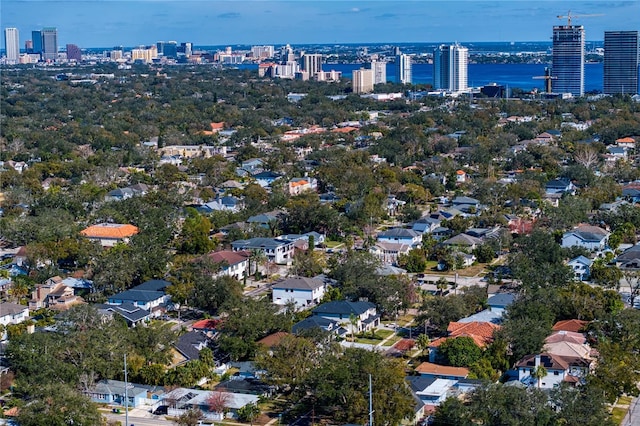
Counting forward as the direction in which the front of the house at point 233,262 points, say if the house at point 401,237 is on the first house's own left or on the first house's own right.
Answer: on the first house's own left

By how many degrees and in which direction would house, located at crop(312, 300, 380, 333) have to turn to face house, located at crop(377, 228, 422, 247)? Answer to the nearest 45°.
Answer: approximately 135° to its left

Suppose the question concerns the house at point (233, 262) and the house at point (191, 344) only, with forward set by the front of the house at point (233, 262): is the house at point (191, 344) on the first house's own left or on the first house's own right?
on the first house's own right

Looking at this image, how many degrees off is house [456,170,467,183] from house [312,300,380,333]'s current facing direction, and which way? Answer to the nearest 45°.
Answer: approximately 135° to its left

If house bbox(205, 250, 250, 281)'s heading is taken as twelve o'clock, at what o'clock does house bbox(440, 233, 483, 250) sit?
house bbox(440, 233, 483, 250) is roughly at 10 o'clock from house bbox(205, 250, 250, 281).

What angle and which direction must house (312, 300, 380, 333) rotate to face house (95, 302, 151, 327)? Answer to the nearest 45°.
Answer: approximately 135° to its right
